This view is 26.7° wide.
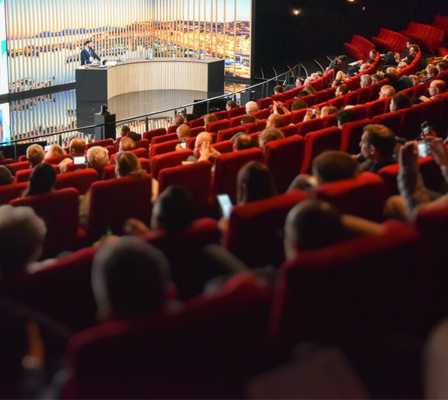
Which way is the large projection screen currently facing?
toward the camera

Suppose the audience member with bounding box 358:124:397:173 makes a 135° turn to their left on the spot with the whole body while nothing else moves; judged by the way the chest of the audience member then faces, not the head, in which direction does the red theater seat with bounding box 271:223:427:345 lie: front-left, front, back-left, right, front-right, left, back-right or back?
front

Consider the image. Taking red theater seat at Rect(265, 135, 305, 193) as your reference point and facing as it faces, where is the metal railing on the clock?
The metal railing is roughly at 1 o'clock from the red theater seat.

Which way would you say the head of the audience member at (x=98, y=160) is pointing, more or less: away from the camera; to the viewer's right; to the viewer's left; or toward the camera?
away from the camera

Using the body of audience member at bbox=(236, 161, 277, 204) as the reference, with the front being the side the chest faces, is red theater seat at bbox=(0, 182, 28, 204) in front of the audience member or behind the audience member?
in front

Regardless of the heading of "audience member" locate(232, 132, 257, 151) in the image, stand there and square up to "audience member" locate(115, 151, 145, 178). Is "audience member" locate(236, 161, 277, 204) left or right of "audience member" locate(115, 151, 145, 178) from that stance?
left

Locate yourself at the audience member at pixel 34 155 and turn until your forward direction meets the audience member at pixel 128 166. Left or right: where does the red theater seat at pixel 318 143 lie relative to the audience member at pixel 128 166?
left

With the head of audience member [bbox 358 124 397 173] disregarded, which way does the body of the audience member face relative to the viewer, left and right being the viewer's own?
facing away from the viewer and to the left of the viewer

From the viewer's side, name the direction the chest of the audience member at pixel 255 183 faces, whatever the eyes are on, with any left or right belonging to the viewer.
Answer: facing away from the viewer and to the left of the viewer

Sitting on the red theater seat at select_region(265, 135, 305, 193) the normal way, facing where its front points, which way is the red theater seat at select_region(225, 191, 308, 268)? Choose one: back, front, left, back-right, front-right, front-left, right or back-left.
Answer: back-left

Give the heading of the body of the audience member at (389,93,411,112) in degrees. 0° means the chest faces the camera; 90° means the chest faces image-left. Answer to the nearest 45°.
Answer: approximately 135°

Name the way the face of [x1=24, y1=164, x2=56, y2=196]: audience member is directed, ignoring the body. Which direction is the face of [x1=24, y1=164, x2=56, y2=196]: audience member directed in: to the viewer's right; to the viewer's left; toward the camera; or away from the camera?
away from the camera

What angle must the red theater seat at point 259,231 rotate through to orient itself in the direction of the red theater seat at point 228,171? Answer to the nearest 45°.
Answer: approximately 45° to its right

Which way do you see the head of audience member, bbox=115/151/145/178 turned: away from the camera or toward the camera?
away from the camera

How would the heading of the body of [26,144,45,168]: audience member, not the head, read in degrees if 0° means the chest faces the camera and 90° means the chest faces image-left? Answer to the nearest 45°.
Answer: approximately 135°

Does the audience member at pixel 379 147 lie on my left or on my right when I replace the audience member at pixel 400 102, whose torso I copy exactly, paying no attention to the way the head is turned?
on my left

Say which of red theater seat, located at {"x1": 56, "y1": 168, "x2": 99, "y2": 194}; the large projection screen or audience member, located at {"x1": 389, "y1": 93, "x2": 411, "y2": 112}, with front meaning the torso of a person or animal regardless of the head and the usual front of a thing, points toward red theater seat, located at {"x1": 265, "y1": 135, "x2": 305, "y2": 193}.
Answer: the large projection screen

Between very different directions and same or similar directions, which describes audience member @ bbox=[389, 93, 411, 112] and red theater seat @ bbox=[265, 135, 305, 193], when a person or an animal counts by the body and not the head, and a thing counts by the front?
same or similar directions
